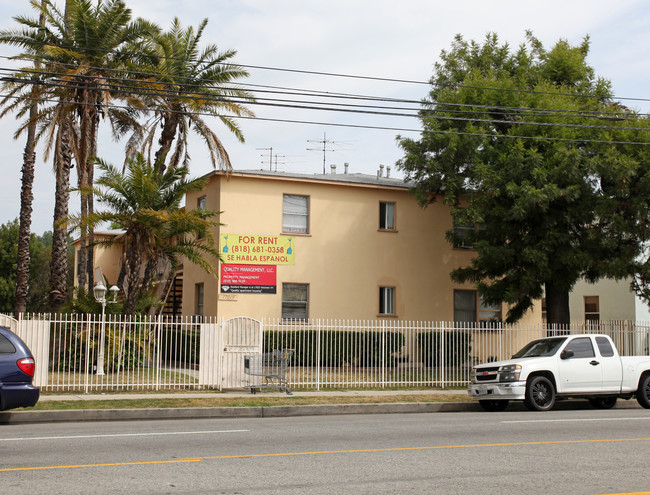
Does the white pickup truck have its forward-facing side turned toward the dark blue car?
yes

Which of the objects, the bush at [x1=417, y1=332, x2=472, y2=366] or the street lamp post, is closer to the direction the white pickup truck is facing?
the street lamp post

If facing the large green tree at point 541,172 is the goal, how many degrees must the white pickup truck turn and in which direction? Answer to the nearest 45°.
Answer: approximately 135° to its right

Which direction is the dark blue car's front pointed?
to the viewer's left

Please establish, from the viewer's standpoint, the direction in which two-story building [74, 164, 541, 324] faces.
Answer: facing the viewer

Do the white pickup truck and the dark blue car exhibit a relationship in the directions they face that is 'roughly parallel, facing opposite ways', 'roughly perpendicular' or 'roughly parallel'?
roughly parallel

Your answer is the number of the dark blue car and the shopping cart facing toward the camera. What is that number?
0

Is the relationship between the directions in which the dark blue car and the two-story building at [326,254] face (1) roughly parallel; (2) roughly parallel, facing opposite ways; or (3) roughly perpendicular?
roughly perpendicular

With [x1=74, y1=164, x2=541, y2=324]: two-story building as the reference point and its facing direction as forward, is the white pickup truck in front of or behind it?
in front

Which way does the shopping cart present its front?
to the viewer's left

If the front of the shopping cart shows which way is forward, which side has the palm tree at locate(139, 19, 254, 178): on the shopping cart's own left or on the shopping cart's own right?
on the shopping cart's own right
